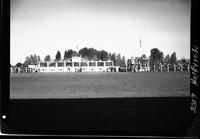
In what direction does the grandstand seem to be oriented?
toward the camera
